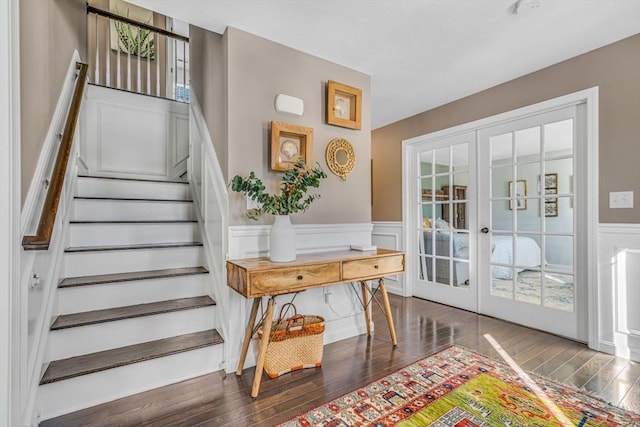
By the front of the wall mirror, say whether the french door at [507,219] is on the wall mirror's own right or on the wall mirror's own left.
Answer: on the wall mirror's own left

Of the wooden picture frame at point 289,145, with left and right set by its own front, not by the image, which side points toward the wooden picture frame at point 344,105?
left

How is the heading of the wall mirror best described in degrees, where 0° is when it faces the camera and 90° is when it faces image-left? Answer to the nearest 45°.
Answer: approximately 315°

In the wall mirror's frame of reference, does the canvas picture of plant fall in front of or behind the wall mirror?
behind

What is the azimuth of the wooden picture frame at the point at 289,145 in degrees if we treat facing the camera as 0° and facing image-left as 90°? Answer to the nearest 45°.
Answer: approximately 315°

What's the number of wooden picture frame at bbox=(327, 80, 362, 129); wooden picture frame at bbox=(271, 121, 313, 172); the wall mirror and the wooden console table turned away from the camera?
0

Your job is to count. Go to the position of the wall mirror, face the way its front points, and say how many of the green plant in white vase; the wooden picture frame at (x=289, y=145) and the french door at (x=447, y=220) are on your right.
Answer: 2

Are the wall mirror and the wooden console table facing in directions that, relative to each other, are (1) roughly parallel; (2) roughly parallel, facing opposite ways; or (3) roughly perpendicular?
roughly parallel

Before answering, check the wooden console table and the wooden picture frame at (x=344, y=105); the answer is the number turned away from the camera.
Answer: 0

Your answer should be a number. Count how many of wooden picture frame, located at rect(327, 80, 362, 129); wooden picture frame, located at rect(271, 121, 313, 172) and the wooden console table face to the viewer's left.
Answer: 0

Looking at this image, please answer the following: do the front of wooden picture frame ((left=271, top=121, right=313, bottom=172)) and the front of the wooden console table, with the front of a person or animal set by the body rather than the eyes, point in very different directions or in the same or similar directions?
same or similar directions

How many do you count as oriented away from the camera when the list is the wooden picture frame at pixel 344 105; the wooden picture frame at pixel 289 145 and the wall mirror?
0

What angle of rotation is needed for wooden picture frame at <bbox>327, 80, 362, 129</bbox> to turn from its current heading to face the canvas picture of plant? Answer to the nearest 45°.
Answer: approximately 135° to its right

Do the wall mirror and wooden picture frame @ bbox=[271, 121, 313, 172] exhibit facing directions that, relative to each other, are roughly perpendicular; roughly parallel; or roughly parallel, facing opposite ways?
roughly parallel

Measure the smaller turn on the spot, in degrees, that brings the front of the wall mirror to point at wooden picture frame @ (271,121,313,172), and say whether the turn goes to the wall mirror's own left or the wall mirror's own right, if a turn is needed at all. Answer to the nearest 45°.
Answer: approximately 90° to the wall mirror's own right
